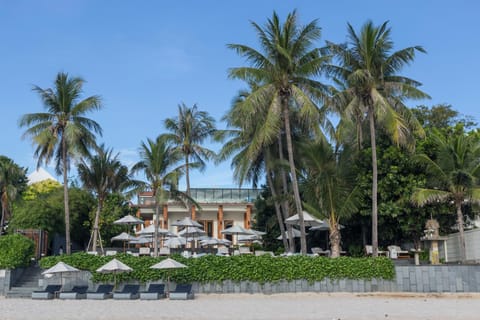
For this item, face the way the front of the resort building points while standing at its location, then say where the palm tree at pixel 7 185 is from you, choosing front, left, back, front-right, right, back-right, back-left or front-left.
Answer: right

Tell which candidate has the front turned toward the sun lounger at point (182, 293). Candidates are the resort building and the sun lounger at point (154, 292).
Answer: the resort building

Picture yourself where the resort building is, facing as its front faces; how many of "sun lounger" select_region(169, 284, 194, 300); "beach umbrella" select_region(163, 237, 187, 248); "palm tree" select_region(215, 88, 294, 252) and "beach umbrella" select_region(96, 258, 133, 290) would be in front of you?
4

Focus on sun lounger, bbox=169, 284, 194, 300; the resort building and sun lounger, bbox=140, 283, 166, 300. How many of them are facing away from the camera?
0

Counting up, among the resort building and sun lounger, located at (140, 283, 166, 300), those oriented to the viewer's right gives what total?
0

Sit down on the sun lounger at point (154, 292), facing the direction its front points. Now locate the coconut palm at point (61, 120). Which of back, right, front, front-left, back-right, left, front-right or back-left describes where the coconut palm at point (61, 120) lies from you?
right

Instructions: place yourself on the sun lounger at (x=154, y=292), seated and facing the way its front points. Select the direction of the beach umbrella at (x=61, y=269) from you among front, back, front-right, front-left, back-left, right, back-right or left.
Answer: front-right

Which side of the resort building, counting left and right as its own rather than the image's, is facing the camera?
front

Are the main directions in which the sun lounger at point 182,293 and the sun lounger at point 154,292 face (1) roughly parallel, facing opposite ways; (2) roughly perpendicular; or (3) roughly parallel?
roughly parallel

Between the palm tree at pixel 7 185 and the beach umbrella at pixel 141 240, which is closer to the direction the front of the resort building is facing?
the beach umbrella

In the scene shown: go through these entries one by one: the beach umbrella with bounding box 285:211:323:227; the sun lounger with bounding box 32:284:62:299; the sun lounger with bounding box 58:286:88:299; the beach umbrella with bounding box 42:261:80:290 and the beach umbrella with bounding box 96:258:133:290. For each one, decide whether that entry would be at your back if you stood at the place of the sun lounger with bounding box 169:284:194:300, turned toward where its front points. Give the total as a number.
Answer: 1

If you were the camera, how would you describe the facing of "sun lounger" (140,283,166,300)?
facing the viewer and to the left of the viewer

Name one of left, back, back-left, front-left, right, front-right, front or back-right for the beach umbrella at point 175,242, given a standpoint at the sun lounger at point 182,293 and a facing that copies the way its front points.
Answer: back-right
